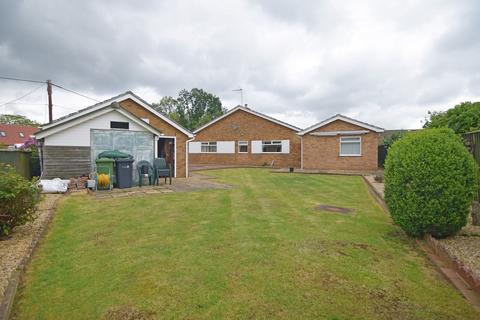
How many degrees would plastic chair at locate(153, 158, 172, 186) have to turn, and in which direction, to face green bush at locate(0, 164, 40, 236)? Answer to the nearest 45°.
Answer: approximately 45° to its right

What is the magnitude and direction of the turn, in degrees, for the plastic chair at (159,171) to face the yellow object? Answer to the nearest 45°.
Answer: approximately 90° to its right

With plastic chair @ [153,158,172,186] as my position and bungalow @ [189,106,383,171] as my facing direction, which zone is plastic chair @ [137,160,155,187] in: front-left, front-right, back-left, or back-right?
back-left

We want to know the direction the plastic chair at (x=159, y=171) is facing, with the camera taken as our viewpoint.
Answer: facing the viewer and to the right of the viewer

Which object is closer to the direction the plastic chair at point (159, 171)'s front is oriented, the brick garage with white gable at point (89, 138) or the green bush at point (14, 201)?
the green bush

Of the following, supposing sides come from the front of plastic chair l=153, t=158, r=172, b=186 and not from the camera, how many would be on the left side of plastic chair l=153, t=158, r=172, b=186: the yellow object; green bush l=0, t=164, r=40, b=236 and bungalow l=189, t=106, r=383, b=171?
1

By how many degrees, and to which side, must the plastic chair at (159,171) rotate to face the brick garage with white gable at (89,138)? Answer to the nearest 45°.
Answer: approximately 135° to its right

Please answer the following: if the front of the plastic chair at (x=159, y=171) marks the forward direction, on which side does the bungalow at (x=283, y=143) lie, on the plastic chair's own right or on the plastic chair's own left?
on the plastic chair's own left

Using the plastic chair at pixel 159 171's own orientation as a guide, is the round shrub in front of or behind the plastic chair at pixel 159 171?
in front

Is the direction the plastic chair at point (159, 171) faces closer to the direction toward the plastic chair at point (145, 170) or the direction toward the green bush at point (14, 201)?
the green bush

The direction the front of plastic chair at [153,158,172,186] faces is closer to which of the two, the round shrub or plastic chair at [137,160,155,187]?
the round shrub

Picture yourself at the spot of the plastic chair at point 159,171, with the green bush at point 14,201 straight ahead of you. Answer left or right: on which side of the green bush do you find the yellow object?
right
